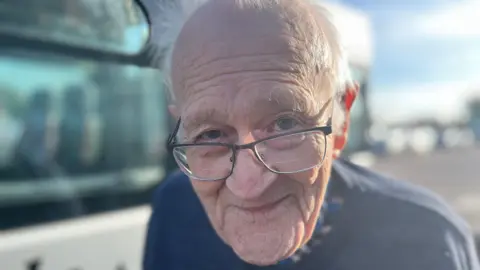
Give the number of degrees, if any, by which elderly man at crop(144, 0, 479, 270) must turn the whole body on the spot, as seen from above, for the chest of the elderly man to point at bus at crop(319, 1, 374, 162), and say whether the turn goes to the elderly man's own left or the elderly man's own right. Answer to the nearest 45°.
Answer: approximately 180°

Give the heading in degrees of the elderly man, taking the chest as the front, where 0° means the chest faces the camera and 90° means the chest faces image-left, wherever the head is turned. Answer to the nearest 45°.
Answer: approximately 0°

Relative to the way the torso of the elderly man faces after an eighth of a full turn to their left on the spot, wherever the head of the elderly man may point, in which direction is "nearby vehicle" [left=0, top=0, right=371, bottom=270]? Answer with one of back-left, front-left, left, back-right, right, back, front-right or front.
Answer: back

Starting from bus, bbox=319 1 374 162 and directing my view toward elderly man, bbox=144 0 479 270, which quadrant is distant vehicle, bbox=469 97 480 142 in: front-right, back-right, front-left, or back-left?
back-left
